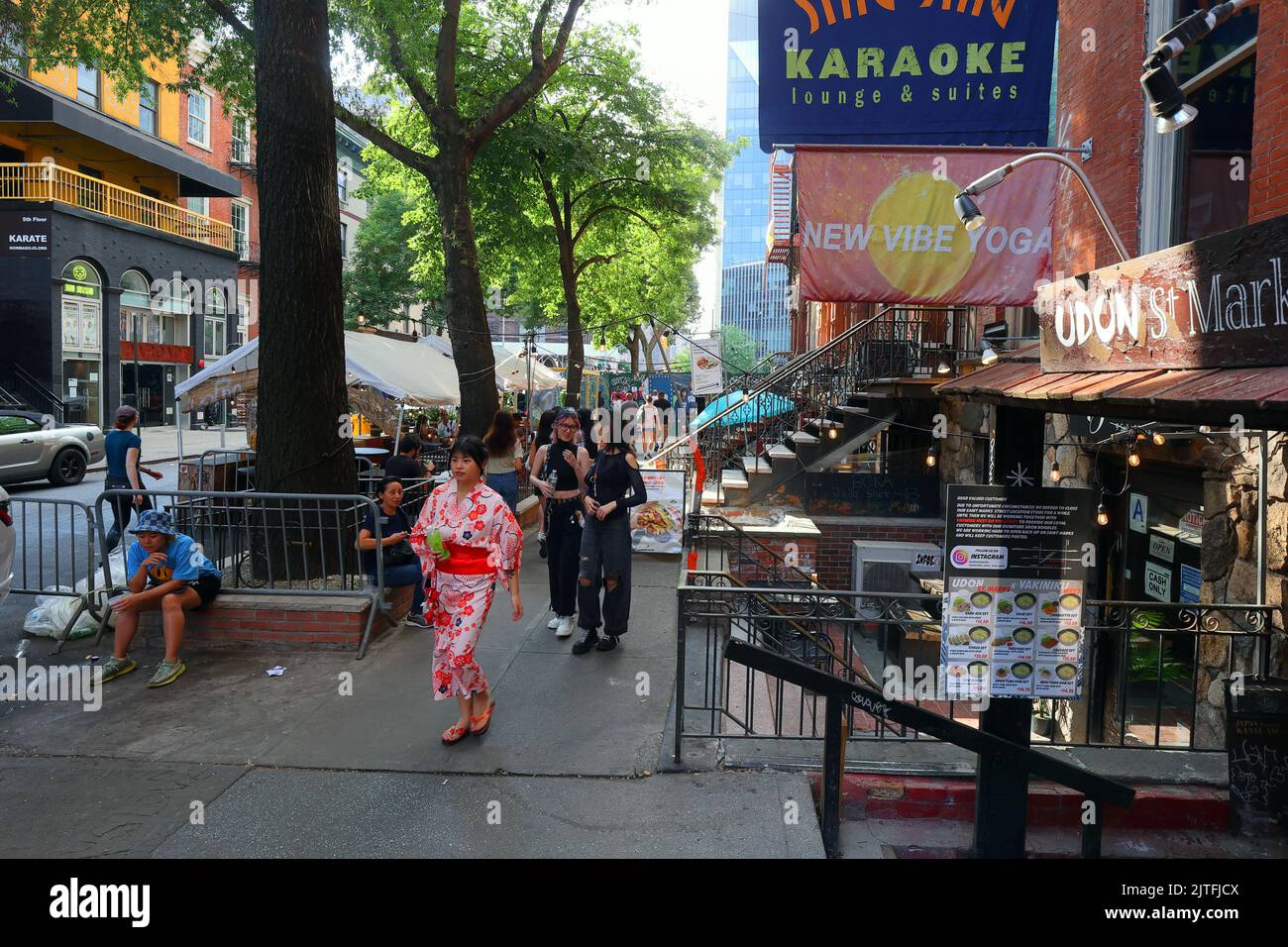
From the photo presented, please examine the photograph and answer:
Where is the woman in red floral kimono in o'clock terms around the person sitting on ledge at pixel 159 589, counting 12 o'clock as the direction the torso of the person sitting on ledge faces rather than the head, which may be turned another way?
The woman in red floral kimono is roughly at 9 o'clock from the person sitting on ledge.

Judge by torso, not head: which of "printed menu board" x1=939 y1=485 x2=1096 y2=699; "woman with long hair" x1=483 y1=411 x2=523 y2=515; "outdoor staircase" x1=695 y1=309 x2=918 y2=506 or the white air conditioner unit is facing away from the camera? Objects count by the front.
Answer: the woman with long hair

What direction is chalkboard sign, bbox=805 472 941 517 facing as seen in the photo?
toward the camera

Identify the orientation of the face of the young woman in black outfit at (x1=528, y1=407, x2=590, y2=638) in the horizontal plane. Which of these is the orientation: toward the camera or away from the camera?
toward the camera

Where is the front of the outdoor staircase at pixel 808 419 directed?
to the viewer's left

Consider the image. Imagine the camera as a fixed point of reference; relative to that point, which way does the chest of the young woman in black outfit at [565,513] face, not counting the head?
toward the camera

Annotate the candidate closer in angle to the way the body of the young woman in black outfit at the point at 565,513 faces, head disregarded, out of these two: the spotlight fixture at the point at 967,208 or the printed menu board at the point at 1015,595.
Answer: the printed menu board

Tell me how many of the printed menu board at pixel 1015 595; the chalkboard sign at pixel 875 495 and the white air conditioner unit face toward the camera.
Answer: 3

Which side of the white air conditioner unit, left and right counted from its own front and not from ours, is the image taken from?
front

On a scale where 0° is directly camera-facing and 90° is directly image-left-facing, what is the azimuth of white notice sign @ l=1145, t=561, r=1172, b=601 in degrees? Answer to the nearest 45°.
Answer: approximately 45°

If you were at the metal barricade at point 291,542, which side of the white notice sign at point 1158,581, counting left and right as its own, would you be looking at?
front

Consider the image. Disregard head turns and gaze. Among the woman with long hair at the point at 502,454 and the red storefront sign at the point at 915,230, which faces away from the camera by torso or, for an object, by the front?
the woman with long hair
